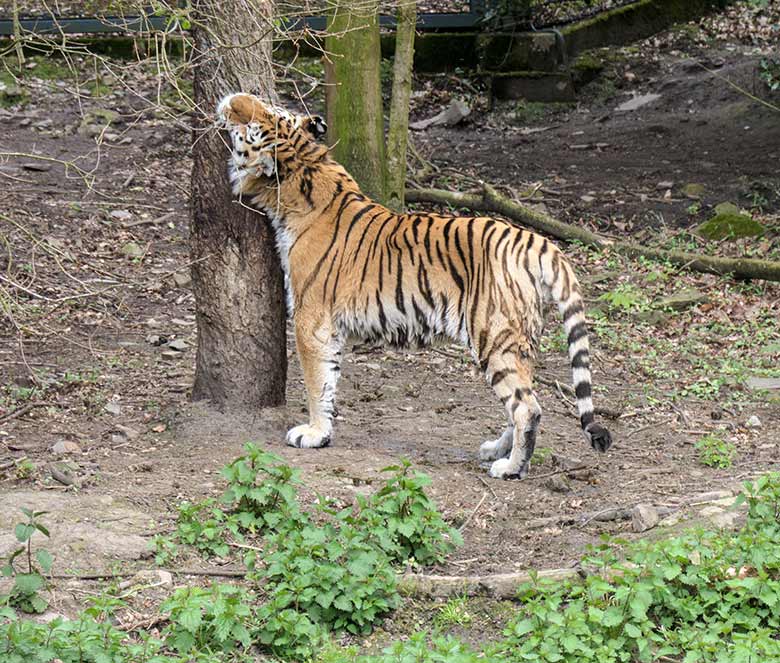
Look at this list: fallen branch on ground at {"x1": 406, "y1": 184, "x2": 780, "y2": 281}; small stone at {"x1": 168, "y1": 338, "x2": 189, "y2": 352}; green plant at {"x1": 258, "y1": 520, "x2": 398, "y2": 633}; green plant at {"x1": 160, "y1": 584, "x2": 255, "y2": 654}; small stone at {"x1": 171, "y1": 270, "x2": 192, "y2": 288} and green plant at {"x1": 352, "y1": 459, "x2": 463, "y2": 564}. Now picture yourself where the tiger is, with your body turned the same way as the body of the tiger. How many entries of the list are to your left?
3

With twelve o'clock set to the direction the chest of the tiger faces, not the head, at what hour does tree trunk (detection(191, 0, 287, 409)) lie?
The tree trunk is roughly at 12 o'clock from the tiger.

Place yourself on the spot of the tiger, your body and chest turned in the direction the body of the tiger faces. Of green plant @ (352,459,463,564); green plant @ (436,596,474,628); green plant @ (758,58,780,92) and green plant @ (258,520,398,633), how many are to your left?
3

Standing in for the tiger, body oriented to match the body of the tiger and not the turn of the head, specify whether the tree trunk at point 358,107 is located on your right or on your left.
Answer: on your right

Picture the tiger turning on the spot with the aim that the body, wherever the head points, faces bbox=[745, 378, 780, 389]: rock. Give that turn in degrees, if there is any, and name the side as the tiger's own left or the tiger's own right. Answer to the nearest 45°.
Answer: approximately 135° to the tiger's own right

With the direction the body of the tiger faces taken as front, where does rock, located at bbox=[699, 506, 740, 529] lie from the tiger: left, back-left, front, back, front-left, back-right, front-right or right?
back-left

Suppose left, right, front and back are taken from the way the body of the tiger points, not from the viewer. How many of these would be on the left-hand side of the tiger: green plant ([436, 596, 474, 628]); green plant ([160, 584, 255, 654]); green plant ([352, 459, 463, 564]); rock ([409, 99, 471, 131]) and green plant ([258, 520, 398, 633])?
4

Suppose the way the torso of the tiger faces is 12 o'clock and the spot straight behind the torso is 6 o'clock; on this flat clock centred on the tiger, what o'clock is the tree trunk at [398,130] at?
The tree trunk is roughly at 3 o'clock from the tiger.

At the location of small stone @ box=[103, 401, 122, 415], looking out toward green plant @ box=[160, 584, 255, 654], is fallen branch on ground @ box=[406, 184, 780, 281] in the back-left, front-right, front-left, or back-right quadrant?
back-left

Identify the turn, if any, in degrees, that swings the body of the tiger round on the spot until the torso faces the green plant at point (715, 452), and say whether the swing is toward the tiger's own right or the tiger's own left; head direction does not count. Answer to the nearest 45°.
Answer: approximately 180°

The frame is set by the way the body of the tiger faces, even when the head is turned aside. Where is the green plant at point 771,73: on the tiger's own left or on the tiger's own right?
on the tiger's own right

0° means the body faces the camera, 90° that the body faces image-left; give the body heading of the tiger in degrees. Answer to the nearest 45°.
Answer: approximately 90°

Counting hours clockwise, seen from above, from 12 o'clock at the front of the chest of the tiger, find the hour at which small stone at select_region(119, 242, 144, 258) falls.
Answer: The small stone is roughly at 2 o'clock from the tiger.

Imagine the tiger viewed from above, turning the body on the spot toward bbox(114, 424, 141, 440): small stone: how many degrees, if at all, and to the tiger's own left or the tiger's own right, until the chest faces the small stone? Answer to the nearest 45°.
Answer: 0° — it already faces it

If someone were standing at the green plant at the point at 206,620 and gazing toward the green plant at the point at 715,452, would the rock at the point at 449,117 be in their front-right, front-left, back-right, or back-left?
front-left
